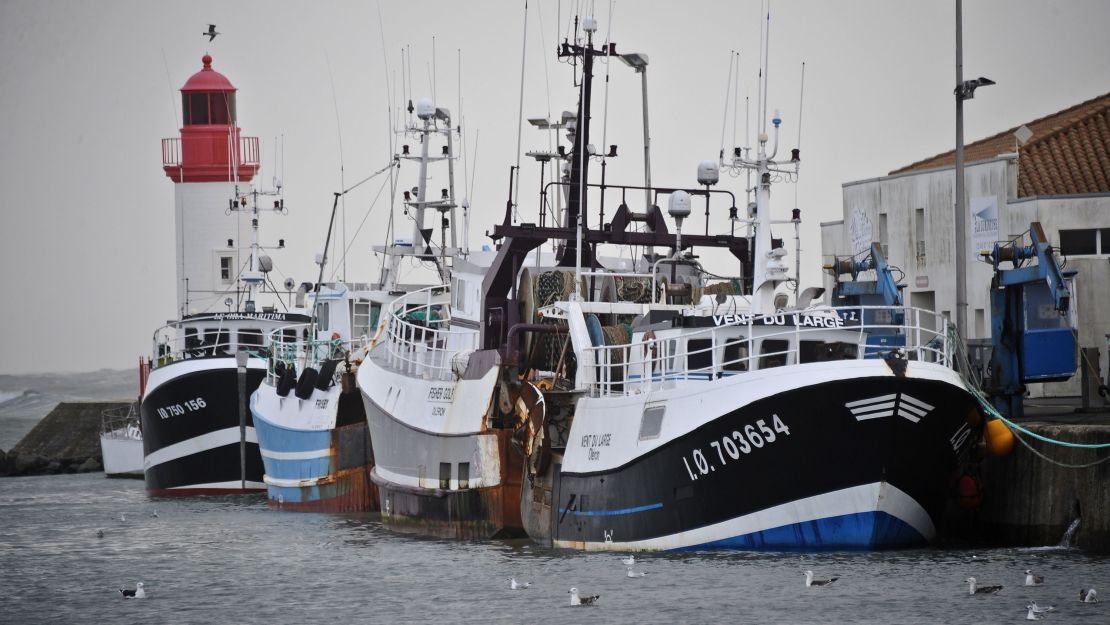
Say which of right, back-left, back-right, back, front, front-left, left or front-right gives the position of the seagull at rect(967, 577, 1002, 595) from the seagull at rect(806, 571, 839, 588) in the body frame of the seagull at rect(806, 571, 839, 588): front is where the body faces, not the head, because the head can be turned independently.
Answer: back

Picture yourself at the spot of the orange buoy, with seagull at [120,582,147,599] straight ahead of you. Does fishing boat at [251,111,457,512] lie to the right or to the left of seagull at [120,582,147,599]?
right

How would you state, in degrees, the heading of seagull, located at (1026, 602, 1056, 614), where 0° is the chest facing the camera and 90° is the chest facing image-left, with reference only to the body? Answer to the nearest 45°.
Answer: approximately 90°

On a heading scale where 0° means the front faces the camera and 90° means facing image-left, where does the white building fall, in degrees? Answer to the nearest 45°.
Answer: approximately 45°

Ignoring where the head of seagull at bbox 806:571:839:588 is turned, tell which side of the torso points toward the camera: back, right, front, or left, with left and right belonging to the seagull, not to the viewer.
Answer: left

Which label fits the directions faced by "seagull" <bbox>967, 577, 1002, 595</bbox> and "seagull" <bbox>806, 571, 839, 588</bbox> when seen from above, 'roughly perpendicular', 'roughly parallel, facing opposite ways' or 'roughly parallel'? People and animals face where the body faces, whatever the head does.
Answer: roughly parallel

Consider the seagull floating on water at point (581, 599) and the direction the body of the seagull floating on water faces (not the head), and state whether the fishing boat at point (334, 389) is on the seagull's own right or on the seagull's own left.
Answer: on the seagull's own right

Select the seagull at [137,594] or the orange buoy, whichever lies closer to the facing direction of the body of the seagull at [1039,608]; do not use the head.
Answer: the seagull

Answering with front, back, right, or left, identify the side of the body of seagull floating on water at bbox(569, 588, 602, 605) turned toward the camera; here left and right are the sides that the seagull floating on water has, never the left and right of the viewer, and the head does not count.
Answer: left

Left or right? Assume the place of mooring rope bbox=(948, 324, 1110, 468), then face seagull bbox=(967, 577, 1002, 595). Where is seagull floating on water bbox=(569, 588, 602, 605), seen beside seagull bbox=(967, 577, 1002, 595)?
right
